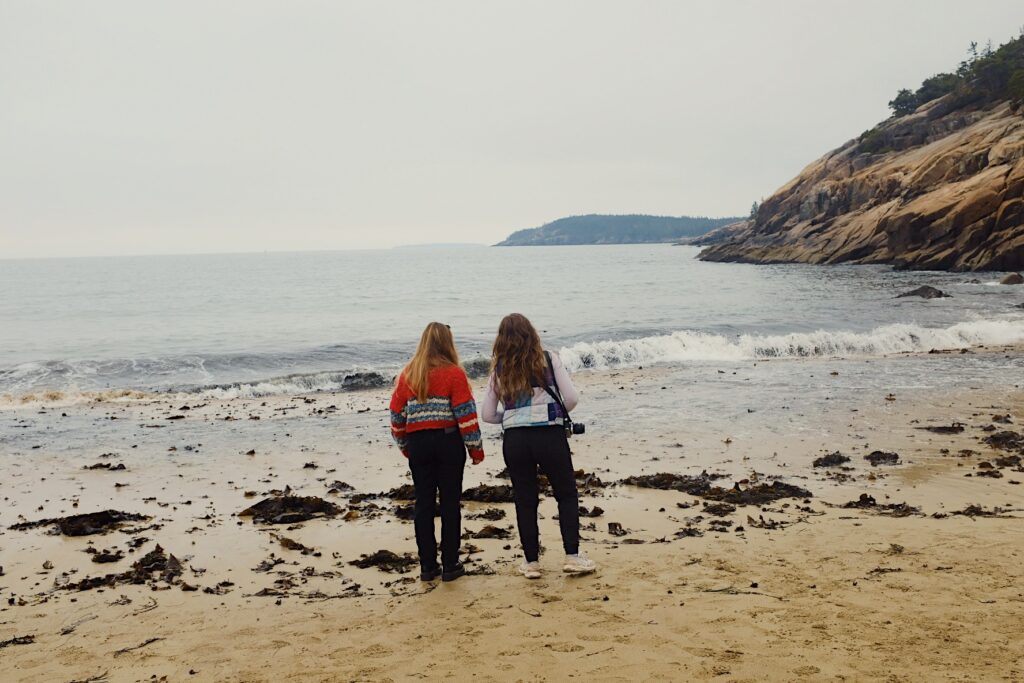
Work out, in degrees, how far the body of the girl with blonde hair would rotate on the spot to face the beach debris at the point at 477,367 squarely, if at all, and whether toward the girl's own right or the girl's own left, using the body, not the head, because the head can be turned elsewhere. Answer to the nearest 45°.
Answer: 0° — they already face it

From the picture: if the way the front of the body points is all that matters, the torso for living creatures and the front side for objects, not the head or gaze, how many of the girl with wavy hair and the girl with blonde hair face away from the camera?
2

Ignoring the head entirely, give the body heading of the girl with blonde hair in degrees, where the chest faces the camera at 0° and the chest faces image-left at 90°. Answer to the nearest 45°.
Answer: approximately 180°

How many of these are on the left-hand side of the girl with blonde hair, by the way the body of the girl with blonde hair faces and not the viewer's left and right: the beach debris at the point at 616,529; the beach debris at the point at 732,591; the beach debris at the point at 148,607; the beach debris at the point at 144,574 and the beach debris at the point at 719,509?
2

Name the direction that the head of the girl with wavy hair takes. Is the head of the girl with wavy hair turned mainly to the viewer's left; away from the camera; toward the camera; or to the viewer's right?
away from the camera

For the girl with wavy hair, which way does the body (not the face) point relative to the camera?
away from the camera

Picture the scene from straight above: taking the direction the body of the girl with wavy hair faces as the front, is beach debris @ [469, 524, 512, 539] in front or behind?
in front

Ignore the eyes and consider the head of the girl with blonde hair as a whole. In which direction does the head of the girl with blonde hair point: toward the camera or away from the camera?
away from the camera

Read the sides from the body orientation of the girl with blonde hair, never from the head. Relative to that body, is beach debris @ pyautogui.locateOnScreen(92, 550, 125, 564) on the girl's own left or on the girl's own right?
on the girl's own left

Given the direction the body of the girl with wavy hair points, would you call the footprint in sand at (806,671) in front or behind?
behind

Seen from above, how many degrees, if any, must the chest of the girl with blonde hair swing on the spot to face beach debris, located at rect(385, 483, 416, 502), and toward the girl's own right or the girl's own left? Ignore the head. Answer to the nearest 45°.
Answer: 0° — they already face it

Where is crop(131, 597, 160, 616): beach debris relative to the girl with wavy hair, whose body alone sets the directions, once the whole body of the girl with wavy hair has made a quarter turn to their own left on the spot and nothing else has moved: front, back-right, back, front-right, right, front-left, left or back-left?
front

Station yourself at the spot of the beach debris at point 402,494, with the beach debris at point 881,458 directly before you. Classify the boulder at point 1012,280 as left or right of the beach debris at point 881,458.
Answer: left
